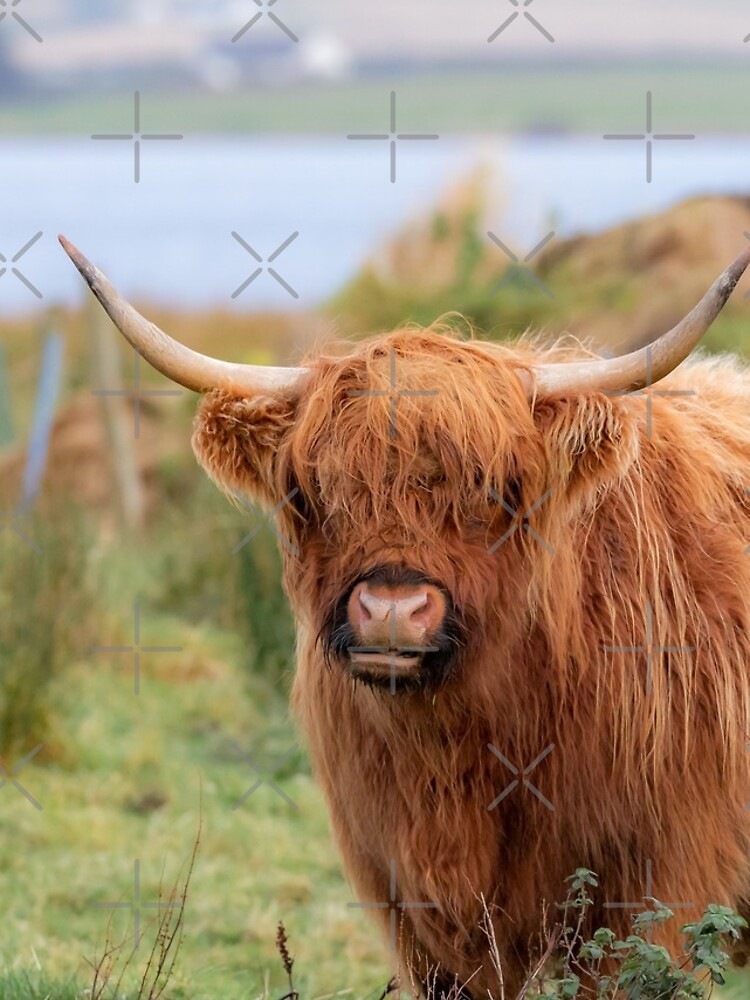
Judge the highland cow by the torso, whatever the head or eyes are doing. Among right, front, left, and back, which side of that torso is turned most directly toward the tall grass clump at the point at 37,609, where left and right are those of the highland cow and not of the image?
right

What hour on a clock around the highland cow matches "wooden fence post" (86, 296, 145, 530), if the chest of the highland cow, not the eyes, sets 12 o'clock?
The wooden fence post is roughly at 4 o'clock from the highland cow.

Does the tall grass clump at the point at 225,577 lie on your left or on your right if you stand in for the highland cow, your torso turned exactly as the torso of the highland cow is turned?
on your right
